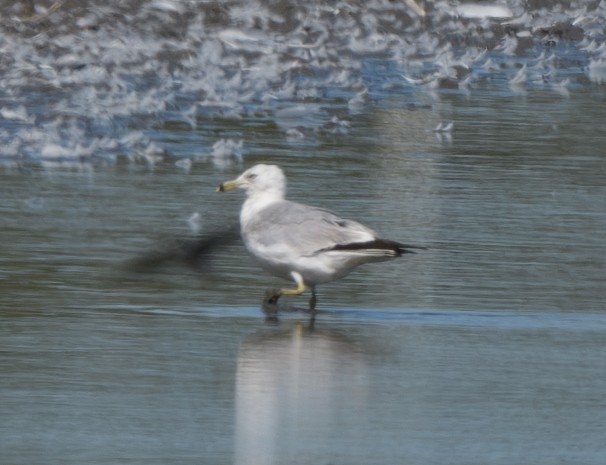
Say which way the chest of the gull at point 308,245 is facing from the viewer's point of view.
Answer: to the viewer's left
